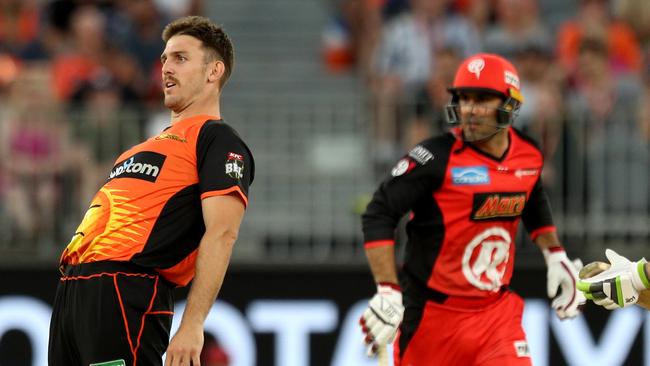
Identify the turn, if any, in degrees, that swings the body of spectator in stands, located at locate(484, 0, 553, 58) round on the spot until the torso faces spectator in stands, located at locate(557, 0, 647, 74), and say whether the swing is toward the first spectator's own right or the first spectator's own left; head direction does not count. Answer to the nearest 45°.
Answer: approximately 90° to the first spectator's own left

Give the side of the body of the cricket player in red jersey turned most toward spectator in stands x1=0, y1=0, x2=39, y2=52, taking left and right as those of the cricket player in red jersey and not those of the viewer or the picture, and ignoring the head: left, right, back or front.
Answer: back

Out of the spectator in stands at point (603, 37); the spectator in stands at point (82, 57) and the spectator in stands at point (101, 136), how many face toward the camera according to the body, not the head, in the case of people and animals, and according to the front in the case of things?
3

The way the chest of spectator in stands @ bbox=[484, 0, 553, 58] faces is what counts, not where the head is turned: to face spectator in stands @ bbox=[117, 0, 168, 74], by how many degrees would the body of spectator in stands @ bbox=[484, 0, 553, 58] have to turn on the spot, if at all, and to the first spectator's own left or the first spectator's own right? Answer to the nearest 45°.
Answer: approximately 90° to the first spectator's own right

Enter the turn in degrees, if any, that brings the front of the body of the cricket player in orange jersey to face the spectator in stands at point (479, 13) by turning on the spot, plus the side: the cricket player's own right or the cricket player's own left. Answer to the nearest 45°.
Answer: approximately 180°

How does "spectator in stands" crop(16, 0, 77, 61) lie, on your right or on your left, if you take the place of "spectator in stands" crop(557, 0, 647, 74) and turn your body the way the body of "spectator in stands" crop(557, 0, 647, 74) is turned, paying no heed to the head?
on your right

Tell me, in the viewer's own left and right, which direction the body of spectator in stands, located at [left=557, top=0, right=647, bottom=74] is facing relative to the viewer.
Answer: facing the viewer

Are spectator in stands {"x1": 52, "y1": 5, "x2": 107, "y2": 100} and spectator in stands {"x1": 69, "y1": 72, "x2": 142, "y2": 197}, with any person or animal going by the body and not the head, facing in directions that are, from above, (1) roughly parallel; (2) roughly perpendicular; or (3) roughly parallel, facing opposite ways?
roughly parallel

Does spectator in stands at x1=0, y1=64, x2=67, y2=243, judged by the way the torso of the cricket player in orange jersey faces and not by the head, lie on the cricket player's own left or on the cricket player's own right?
on the cricket player's own right

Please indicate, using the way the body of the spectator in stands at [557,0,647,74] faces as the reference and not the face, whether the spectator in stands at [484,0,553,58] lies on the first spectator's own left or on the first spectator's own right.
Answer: on the first spectator's own right

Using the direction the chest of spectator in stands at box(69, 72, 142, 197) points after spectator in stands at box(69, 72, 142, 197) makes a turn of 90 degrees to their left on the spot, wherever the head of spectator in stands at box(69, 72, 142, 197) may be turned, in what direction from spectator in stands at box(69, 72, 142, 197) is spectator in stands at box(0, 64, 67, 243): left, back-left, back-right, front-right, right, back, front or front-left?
back

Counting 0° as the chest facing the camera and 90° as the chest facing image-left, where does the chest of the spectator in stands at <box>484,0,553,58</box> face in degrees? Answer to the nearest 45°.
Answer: approximately 0°

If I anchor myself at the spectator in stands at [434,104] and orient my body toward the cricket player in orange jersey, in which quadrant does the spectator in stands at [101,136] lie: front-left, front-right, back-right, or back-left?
front-right
